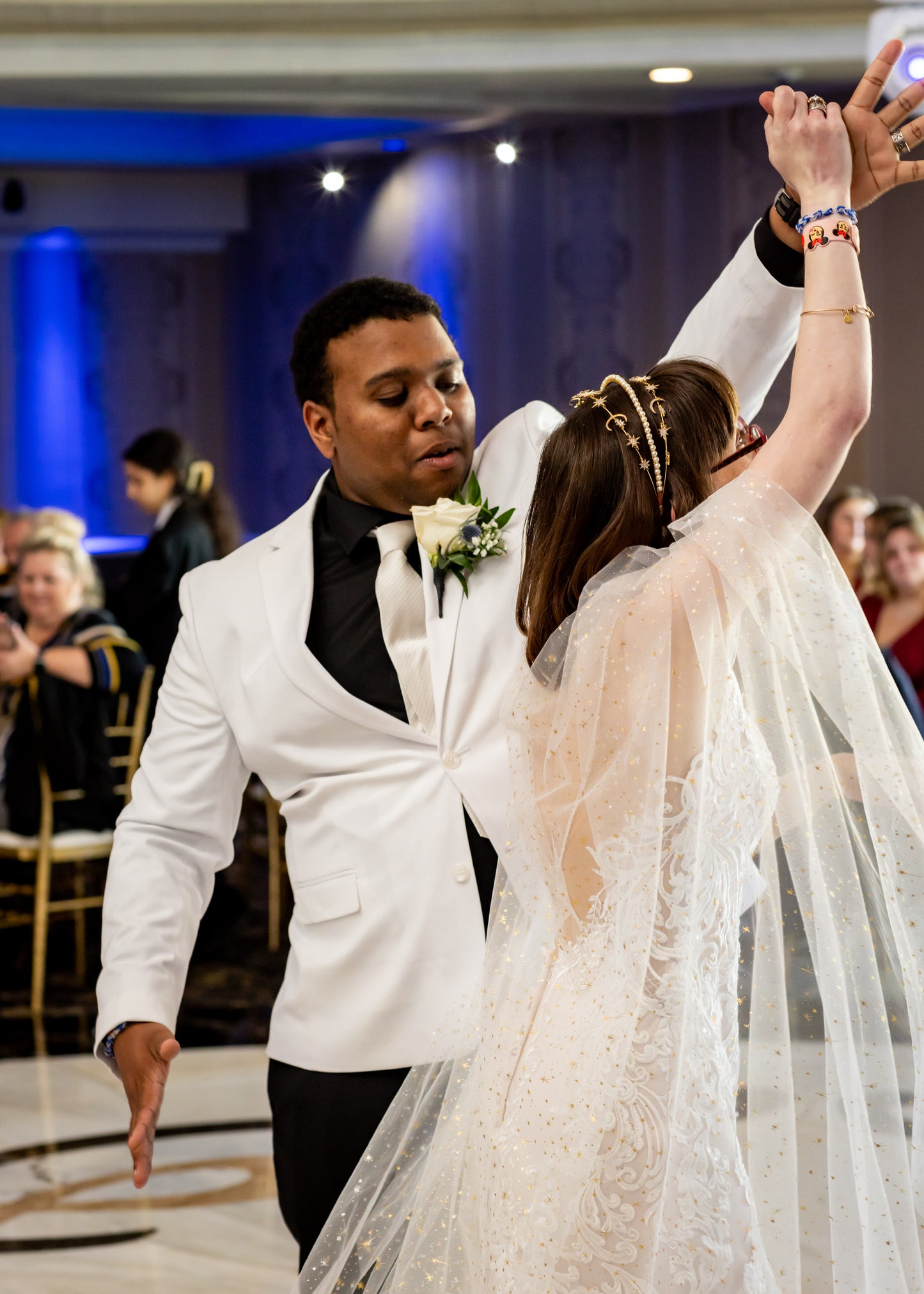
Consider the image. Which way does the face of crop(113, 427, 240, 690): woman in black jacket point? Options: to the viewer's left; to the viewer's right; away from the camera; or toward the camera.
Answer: to the viewer's left

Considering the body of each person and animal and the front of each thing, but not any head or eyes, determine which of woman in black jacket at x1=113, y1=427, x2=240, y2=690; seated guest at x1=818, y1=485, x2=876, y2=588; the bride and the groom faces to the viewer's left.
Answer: the woman in black jacket

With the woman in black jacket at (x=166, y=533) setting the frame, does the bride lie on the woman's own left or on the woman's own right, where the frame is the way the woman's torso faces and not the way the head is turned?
on the woman's own left

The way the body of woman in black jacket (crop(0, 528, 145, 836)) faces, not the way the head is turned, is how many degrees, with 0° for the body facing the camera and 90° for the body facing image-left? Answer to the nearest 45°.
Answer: approximately 45°

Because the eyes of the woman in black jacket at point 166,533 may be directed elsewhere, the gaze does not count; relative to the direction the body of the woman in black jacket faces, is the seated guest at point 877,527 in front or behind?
behind

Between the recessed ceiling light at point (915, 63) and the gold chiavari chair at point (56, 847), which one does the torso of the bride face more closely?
the recessed ceiling light

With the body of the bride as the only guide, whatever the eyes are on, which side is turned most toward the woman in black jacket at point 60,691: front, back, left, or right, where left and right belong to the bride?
left

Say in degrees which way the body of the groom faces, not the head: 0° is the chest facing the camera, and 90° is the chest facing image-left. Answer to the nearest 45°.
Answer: approximately 315°

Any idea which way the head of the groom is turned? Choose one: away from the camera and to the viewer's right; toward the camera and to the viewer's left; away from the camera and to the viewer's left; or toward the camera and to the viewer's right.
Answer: toward the camera and to the viewer's right

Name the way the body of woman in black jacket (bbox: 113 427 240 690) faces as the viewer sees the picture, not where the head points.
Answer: to the viewer's left

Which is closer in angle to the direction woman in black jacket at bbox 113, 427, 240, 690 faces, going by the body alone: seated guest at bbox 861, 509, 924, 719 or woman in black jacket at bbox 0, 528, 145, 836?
the woman in black jacket
